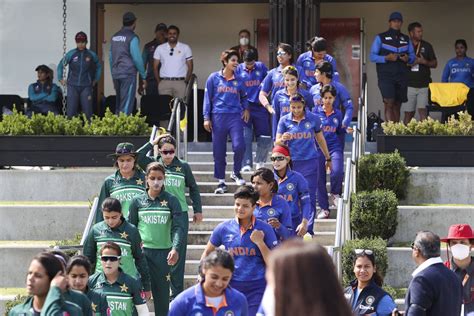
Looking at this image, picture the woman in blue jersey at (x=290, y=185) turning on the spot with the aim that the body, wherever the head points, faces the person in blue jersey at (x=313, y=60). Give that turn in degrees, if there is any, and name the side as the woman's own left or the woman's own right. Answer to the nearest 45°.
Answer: approximately 135° to the woman's own right

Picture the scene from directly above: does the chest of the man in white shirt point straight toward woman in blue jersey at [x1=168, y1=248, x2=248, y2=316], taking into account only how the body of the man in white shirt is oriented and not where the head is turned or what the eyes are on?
yes

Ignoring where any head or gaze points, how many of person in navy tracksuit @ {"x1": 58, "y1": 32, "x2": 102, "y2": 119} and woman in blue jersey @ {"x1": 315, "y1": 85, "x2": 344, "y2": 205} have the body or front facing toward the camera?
2

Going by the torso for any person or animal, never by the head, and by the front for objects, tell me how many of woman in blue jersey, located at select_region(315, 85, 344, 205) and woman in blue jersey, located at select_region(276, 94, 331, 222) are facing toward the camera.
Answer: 2
